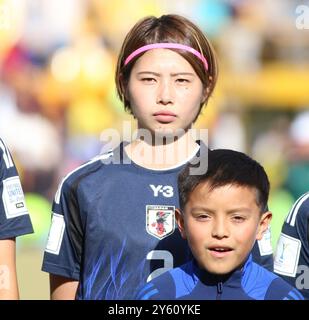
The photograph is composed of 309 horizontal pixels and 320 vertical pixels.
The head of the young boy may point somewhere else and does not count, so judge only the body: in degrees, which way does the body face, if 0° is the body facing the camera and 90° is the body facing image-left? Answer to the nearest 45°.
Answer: approximately 0°
